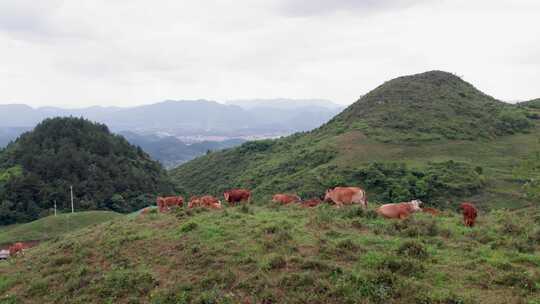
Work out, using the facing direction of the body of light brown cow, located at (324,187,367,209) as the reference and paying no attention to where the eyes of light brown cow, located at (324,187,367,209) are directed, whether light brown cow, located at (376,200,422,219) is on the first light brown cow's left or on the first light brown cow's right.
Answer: on the first light brown cow's left

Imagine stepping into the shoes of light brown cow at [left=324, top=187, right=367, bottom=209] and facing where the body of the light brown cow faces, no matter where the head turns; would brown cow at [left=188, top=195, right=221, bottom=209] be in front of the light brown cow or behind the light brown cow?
in front

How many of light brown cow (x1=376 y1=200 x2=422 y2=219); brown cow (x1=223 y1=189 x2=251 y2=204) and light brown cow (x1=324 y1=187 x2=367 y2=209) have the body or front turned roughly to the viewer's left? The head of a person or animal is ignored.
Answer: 2

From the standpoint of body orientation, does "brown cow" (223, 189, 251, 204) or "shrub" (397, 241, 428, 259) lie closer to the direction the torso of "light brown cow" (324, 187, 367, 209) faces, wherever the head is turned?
the brown cow

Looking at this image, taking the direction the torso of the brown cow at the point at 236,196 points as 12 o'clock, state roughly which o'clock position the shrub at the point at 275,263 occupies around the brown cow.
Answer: The shrub is roughly at 9 o'clock from the brown cow.

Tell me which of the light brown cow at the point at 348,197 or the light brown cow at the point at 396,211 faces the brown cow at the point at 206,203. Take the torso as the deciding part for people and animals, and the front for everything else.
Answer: the light brown cow at the point at 348,197

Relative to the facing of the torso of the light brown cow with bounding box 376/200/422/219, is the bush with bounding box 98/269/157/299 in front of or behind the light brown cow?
behind

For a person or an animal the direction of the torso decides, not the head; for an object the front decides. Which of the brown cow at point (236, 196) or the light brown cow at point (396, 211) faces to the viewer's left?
the brown cow

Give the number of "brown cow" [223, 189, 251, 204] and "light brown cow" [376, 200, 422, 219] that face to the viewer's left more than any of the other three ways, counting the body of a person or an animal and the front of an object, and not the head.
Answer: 1

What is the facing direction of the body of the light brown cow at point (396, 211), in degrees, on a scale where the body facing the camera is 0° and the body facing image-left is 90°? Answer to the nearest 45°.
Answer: approximately 270°

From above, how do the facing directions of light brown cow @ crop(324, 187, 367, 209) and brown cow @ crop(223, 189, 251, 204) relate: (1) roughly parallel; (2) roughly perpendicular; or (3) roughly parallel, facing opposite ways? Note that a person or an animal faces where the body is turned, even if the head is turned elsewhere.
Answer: roughly parallel

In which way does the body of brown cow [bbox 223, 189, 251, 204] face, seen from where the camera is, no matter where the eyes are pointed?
to the viewer's left

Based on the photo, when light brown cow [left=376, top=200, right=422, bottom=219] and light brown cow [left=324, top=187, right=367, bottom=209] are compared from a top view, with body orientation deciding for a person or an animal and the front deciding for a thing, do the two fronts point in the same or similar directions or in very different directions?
very different directions

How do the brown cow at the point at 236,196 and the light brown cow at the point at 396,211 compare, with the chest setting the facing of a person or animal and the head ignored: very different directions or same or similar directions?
very different directions

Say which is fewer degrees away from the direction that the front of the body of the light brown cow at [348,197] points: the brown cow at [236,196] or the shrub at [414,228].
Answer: the brown cow

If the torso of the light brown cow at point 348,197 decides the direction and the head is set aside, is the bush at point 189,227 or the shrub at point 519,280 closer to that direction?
the bush

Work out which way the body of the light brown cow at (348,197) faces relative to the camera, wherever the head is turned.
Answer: to the viewer's left
